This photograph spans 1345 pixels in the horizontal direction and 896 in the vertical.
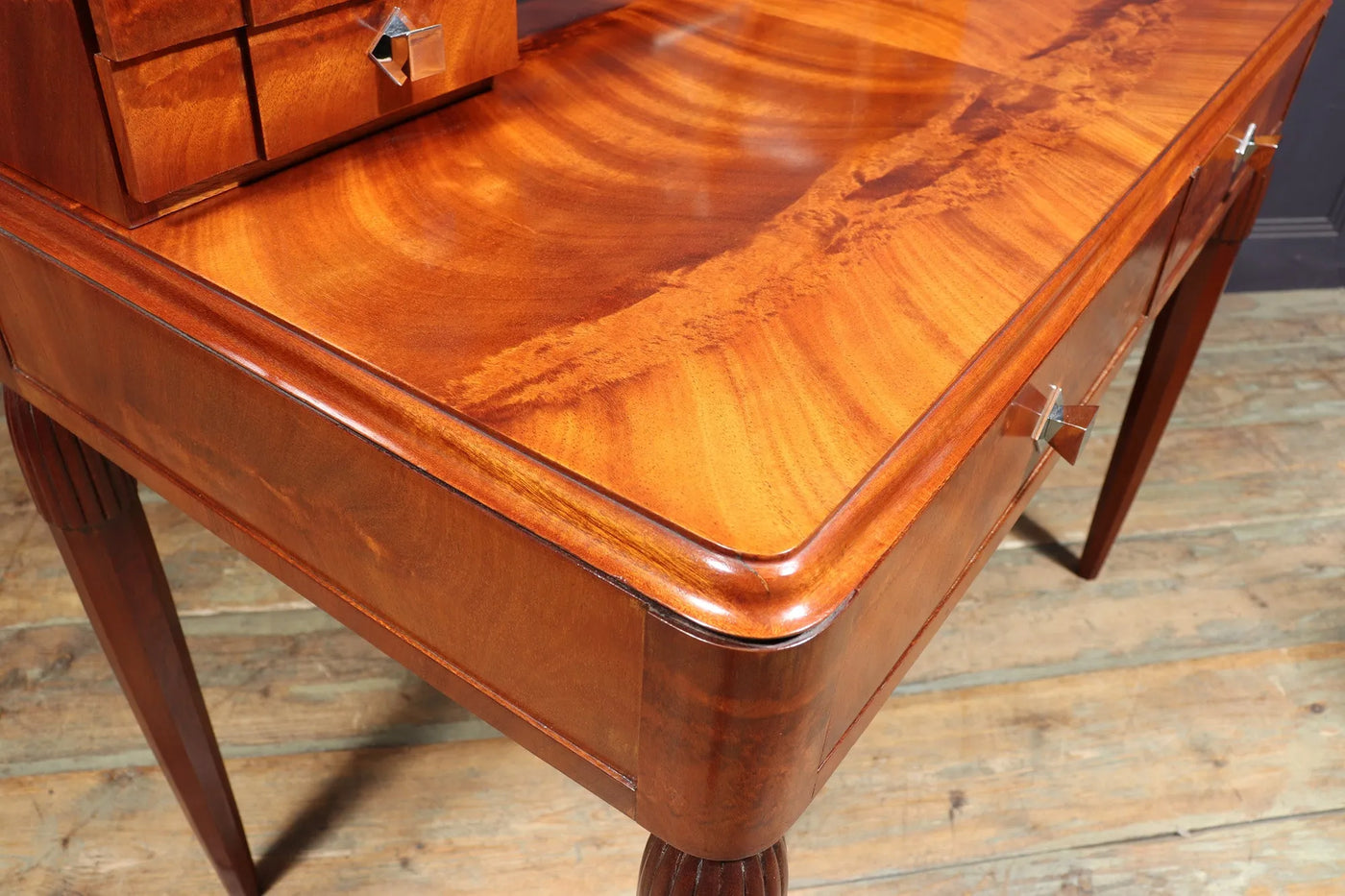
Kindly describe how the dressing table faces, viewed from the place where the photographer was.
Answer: facing the viewer and to the right of the viewer
